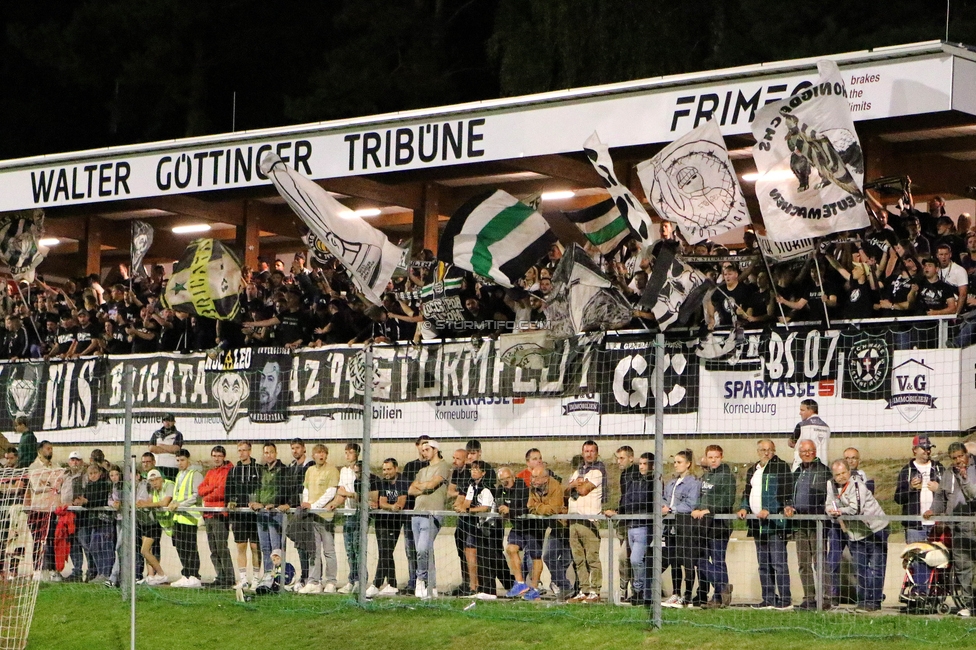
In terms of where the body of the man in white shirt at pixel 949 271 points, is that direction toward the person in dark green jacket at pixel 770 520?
yes

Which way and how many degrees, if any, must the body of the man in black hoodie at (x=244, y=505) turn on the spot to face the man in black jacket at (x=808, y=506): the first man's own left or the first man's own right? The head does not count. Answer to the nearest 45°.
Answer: approximately 45° to the first man's own left

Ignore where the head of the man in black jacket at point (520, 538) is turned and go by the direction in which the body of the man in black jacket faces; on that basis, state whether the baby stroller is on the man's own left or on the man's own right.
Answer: on the man's own left

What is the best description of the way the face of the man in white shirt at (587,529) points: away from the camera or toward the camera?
toward the camera

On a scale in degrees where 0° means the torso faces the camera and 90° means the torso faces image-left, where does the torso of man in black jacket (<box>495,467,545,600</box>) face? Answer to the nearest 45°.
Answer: approximately 45°

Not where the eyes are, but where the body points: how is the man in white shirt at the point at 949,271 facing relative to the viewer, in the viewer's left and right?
facing the viewer and to the left of the viewer

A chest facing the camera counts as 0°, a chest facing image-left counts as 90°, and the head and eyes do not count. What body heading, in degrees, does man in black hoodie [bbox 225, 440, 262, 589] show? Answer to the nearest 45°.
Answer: approximately 0°

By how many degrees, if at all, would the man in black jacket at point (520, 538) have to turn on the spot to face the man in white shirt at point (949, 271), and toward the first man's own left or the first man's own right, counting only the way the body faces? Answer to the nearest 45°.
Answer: approximately 135° to the first man's own left

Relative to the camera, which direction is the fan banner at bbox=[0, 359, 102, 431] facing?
toward the camera

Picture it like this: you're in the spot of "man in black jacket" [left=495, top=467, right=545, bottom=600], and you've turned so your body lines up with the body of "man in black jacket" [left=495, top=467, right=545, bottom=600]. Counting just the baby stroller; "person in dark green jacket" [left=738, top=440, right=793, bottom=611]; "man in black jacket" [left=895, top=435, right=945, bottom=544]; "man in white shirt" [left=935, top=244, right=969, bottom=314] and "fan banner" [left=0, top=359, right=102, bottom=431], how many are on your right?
1

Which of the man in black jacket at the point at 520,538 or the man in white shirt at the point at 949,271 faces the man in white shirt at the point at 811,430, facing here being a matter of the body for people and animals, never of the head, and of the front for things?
the man in white shirt at the point at 949,271

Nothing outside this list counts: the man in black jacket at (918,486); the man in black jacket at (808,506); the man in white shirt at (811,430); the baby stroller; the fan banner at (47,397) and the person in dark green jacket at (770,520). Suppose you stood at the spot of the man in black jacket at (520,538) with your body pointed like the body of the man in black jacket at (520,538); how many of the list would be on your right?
1

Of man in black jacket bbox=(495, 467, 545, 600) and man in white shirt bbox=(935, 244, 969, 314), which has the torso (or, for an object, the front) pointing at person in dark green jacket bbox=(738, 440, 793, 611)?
the man in white shirt

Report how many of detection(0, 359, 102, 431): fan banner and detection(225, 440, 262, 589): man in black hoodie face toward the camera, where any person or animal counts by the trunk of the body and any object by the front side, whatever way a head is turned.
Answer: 2

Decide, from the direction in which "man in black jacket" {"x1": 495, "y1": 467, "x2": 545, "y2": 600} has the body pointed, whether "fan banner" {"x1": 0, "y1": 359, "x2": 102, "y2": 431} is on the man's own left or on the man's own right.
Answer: on the man's own right
